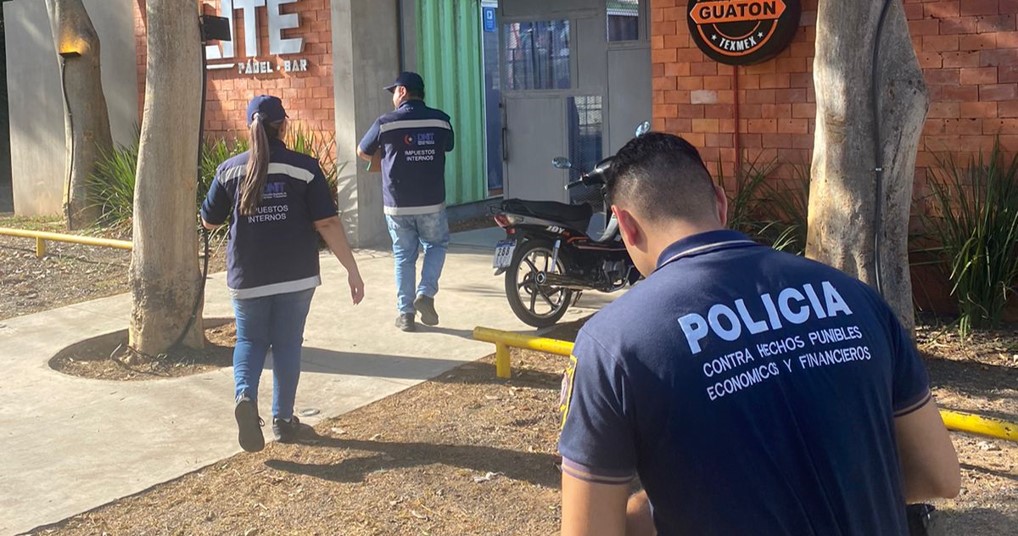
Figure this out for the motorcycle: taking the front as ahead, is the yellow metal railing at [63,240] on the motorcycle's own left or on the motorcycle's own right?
on the motorcycle's own left

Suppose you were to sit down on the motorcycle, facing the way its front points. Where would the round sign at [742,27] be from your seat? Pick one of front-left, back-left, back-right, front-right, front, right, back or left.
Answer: front

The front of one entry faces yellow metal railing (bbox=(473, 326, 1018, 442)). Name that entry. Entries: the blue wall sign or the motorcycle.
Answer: the blue wall sign

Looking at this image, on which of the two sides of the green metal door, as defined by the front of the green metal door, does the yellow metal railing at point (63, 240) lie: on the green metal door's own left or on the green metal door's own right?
on the green metal door's own right

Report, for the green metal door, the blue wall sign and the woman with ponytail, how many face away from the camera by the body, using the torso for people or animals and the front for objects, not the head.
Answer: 1

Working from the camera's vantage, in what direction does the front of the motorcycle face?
facing away from the viewer and to the right of the viewer

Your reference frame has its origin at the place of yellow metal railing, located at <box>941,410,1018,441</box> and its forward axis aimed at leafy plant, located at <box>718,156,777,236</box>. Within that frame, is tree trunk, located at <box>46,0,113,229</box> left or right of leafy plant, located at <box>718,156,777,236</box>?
left

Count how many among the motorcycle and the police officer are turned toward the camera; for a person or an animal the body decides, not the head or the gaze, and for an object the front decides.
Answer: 0

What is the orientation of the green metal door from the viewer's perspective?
toward the camera

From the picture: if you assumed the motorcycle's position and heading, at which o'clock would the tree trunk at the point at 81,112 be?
The tree trunk is roughly at 9 o'clock from the motorcycle.

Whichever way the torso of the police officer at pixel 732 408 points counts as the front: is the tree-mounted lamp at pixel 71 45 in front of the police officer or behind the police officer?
in front

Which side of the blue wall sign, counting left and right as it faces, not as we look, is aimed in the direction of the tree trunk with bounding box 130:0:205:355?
front

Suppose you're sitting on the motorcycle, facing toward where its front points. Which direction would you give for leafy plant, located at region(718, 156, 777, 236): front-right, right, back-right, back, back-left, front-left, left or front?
front

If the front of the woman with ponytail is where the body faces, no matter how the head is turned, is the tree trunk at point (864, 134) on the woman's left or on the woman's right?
on the woman's right

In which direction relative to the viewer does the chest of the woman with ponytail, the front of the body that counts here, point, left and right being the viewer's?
facing away from the viewer

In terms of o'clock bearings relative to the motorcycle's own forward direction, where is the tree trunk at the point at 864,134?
The tree trunk is roughly at 3 o'clock from the motorcycle.

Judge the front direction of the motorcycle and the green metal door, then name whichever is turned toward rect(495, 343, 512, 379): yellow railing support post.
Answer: the green metal door
